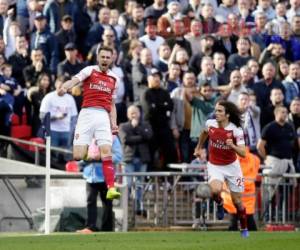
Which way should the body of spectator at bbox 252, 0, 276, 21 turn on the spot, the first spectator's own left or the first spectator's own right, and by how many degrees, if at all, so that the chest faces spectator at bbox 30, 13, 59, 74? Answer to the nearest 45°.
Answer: approximately 45° to the first spectator's own right

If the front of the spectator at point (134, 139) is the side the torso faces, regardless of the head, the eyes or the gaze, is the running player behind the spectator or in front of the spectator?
in front

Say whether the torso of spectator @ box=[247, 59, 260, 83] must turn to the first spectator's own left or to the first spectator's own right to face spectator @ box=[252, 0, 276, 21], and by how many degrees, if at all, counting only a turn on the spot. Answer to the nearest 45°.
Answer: approximately 135° to the first spectator's own right

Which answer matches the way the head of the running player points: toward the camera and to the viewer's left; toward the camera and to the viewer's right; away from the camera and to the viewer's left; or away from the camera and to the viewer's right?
toward the camera and to the viewer's left

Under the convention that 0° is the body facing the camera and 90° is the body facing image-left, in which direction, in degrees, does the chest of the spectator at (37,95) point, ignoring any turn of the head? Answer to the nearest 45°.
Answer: approximately 315°

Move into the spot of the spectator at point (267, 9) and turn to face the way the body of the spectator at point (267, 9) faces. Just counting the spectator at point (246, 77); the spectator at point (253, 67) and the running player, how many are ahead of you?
3
